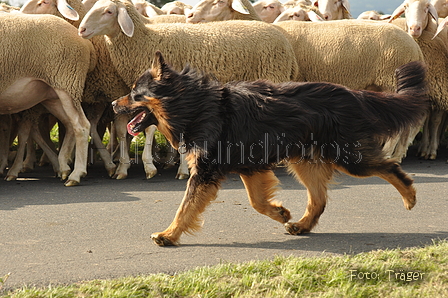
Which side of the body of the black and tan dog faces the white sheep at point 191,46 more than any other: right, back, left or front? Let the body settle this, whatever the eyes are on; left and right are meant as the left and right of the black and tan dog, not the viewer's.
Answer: right

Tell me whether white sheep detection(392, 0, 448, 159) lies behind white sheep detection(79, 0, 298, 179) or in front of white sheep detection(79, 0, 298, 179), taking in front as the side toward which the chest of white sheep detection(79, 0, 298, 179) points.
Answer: behind

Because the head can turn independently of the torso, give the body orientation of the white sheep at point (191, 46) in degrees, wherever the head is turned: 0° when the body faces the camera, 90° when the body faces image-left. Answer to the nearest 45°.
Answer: approximately 90°

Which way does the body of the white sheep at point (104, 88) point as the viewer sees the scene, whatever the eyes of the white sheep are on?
to the viewer's left

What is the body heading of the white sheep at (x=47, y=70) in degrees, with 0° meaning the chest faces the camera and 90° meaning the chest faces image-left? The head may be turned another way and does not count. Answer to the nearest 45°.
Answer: approximately 90°

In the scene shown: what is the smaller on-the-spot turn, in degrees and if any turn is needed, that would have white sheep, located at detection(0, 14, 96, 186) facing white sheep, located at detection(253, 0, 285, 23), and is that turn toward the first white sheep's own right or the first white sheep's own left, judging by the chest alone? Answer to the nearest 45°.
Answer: approximately 135° to the first white sheep's own right

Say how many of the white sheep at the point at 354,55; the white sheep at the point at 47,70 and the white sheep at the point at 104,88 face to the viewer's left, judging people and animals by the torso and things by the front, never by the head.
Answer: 3

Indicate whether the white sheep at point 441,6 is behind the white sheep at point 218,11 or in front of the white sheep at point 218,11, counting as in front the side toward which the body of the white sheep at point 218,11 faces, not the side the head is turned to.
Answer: behind

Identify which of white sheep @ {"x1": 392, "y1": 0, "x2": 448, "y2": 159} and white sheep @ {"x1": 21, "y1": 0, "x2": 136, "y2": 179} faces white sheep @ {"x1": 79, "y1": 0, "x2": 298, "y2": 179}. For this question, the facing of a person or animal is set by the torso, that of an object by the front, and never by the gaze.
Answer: white sheep @ {"x1": 392, "y1": 0, "x2": 448, "y2": 159}
